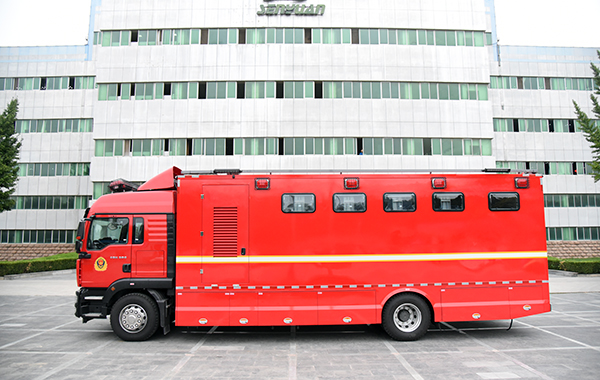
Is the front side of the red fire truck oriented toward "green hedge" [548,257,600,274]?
no

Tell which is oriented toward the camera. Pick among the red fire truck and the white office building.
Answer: the white office building

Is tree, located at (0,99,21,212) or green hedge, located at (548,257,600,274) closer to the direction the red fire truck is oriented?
the tree

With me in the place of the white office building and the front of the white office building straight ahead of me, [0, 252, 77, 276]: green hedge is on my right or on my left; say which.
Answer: on my right

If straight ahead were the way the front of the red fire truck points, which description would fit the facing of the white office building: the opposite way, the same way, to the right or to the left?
to the left

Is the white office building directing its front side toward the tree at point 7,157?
no

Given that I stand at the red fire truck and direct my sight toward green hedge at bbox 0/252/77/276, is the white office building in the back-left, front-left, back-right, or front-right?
front-right

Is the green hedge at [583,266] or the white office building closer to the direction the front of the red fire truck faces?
the white office building

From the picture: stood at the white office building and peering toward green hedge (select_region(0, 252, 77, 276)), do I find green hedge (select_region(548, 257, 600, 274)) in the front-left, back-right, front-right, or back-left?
back-left

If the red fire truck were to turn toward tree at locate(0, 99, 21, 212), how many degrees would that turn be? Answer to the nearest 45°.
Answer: approximately 45° to its right

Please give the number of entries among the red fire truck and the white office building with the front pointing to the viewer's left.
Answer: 1

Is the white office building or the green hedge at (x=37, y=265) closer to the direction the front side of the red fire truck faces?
the green hedge

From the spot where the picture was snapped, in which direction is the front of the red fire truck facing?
facing to the left of the viewer

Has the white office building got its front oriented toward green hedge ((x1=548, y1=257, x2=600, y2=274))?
no

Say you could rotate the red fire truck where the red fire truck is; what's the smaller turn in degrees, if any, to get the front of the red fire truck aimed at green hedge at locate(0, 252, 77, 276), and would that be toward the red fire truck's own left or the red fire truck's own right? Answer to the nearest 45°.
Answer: approximately 45° to the red fire truck's own right

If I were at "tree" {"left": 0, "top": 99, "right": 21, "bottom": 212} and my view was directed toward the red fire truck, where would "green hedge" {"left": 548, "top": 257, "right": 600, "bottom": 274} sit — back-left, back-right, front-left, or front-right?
front-left

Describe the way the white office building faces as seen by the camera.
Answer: facing the viewer
